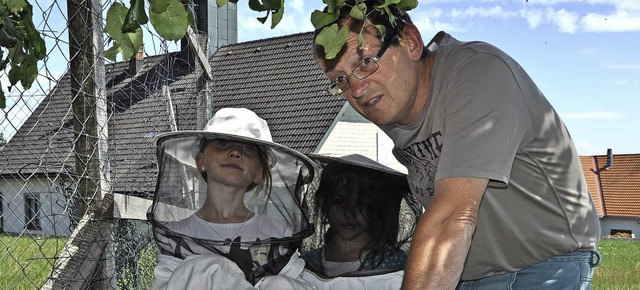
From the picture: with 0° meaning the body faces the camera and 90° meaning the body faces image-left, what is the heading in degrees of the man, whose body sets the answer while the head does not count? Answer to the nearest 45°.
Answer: approximately 45°

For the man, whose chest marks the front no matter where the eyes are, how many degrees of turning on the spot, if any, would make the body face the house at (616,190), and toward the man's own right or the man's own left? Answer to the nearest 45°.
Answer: approximately 135° to the man's own right
